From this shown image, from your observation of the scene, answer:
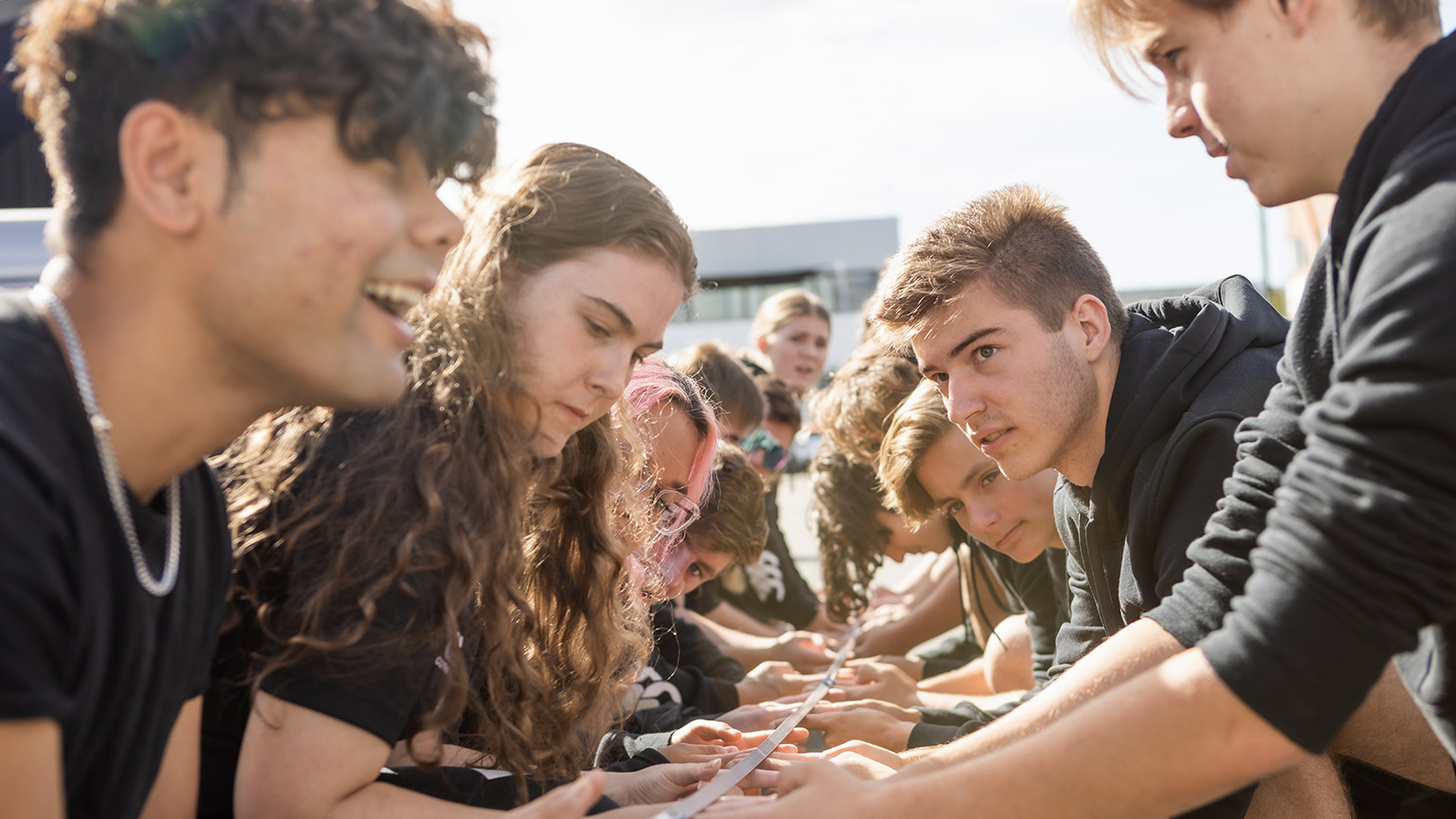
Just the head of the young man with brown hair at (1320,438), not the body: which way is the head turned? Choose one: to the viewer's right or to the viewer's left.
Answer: to the viewer's left

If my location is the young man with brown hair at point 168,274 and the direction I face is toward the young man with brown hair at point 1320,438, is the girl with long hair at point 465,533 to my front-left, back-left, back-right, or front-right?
front-left

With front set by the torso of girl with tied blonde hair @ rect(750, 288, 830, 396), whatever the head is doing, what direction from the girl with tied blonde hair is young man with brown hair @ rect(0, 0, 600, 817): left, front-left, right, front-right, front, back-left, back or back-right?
front-right

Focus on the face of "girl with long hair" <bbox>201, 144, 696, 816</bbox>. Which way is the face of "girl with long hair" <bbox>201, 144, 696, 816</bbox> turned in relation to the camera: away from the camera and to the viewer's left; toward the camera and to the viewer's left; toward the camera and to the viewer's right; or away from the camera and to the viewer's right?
toward the camera and to the viewer's right

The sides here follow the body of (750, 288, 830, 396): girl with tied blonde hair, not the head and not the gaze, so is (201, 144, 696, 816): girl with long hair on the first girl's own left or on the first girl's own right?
on the first girl's own right

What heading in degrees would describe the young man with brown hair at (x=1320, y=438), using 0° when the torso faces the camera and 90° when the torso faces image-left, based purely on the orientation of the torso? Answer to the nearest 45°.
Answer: approximately 90°

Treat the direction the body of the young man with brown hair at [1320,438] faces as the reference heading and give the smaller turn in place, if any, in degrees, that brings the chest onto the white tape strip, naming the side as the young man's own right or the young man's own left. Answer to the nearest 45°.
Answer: approximately 45° to the young man's own right

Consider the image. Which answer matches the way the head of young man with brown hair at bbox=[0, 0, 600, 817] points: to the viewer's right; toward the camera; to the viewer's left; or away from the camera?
to the viewer's right

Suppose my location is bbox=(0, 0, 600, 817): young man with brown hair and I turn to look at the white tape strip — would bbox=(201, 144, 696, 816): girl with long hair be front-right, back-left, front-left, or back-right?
front-left

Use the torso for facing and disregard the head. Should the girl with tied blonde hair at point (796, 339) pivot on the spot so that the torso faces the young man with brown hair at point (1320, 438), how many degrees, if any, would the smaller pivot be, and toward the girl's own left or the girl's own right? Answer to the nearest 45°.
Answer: approximately 45° to the girl's own right

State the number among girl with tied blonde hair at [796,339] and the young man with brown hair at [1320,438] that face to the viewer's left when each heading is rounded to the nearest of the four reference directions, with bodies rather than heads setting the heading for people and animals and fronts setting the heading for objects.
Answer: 1

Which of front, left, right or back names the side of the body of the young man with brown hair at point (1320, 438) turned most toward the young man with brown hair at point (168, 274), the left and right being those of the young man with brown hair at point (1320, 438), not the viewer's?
front
